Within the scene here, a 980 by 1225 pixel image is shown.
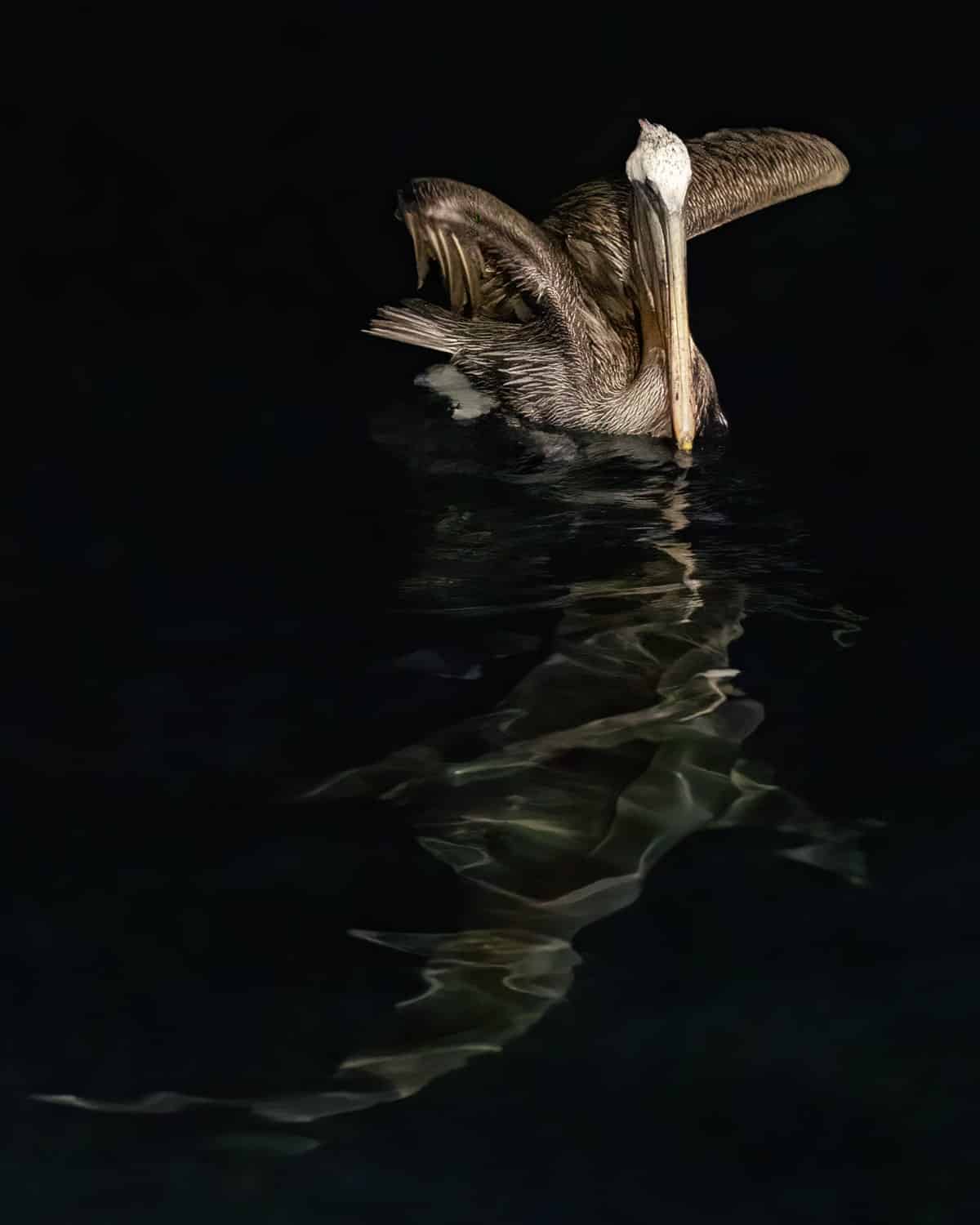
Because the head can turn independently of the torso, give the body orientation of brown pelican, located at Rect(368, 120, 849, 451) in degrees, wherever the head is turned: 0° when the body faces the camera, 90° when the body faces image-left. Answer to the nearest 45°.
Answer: approximately 315°
